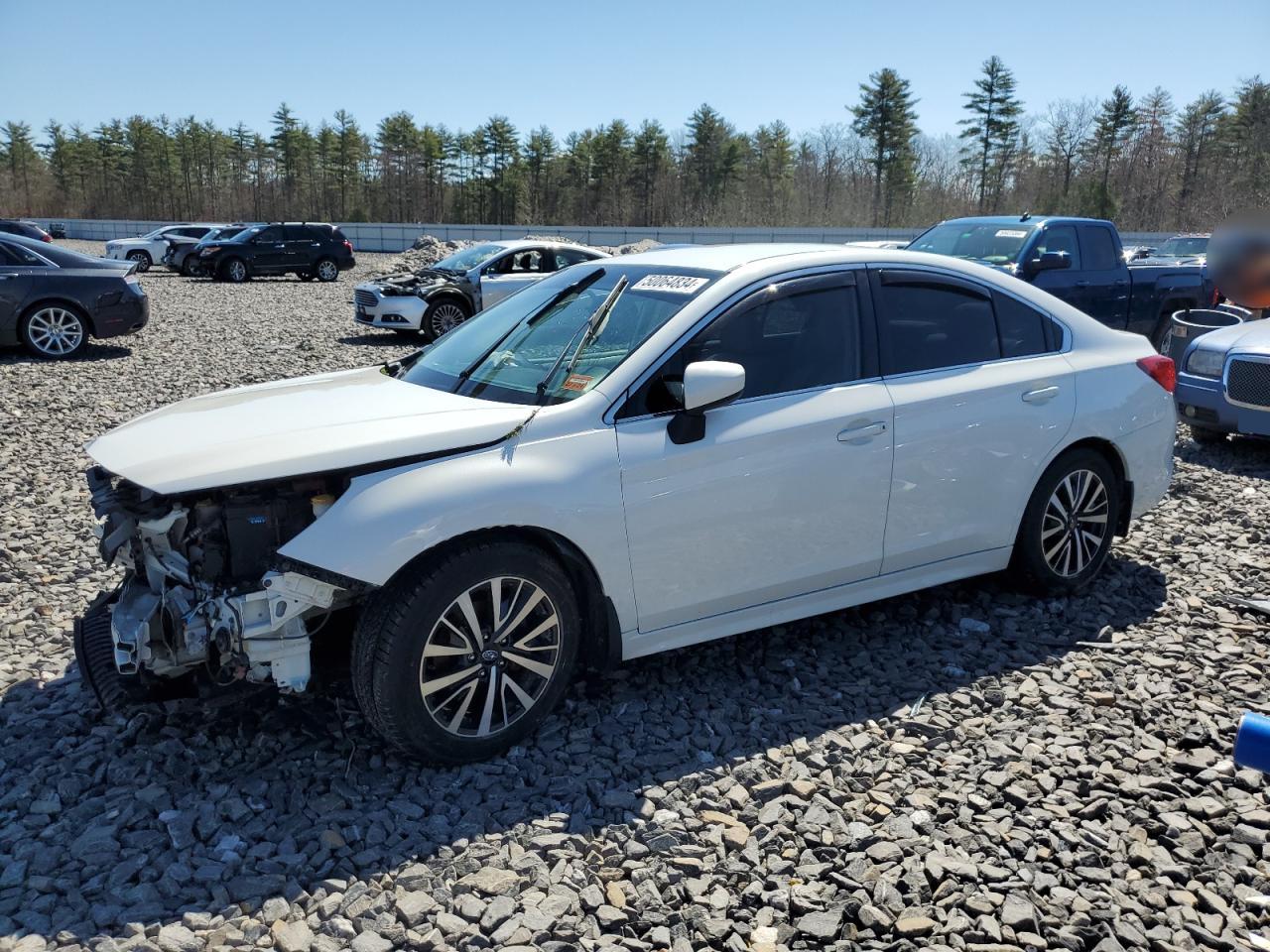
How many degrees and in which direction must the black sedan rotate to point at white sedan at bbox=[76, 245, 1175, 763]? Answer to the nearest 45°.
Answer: approximately 90° to its left

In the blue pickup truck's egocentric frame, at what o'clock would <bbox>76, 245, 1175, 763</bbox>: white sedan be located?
The white sedan is roughly at 11 o'clock from the blue pickup truck.

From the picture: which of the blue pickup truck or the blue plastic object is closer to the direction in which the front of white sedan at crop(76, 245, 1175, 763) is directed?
the blue plastic object

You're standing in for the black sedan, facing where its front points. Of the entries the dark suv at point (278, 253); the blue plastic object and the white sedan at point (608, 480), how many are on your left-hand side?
2

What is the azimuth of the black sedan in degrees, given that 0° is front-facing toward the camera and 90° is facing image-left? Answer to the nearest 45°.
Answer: approximately 90°

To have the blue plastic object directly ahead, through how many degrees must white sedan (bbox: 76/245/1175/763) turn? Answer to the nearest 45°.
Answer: approximately 90° to its left

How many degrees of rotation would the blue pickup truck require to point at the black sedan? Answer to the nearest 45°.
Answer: approximately 45° to its right
